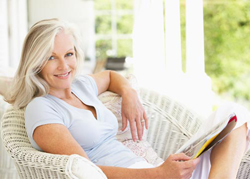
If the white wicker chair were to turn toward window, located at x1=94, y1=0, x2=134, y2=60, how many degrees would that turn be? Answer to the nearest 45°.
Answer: approximately 135° to its left

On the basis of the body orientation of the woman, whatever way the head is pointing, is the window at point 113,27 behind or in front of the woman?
behind

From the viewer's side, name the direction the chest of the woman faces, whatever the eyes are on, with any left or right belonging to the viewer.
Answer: facing the viewer and to the right of the viewer

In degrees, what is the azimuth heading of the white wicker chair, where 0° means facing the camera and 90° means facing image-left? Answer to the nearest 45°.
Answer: approximately 315°
